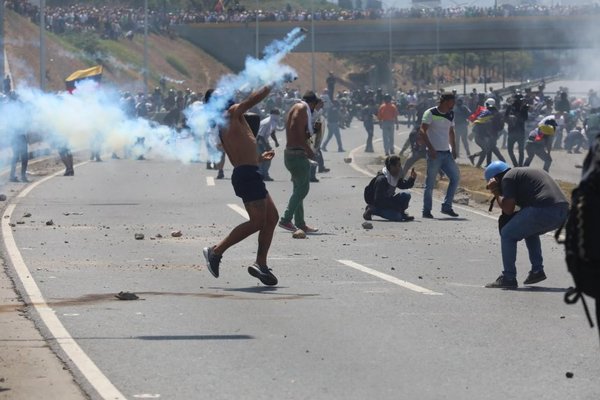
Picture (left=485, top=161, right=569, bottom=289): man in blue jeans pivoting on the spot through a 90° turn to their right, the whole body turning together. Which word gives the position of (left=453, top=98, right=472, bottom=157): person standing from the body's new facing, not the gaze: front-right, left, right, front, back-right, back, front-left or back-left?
front

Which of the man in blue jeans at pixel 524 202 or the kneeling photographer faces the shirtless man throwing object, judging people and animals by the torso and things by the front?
the man in blue jeans

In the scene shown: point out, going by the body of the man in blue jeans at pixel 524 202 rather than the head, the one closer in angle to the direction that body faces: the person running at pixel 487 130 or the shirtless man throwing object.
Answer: the shirtless man throwing object

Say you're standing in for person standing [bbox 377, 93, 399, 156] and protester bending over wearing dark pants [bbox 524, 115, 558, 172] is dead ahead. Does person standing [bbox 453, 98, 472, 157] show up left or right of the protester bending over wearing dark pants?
left

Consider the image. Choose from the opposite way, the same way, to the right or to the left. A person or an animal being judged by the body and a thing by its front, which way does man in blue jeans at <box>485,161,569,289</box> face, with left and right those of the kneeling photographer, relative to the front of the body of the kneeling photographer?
the opposite way

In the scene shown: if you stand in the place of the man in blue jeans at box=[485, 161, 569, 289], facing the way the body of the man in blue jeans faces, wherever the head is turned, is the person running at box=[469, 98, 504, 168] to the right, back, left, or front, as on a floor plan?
right

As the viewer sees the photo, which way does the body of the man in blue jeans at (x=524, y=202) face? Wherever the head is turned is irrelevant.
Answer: to the viewer's left

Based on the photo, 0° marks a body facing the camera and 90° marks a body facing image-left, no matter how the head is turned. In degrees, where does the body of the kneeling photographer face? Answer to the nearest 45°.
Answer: approximately 270°

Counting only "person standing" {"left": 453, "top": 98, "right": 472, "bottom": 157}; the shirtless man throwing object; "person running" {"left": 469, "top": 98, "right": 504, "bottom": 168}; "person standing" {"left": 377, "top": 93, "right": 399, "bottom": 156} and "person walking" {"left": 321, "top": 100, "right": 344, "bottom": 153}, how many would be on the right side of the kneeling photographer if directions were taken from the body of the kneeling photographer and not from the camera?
1

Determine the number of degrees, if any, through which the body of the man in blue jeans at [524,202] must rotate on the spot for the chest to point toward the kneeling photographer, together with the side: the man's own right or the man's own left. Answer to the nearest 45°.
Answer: approximately 90° to the man's own right

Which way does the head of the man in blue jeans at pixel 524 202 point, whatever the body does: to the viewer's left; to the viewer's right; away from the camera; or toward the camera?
to the viewer's left

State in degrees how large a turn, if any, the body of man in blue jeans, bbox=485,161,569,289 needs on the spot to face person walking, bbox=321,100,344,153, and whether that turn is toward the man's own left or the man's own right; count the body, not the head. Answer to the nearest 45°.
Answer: approximately 90° to the man's own right
